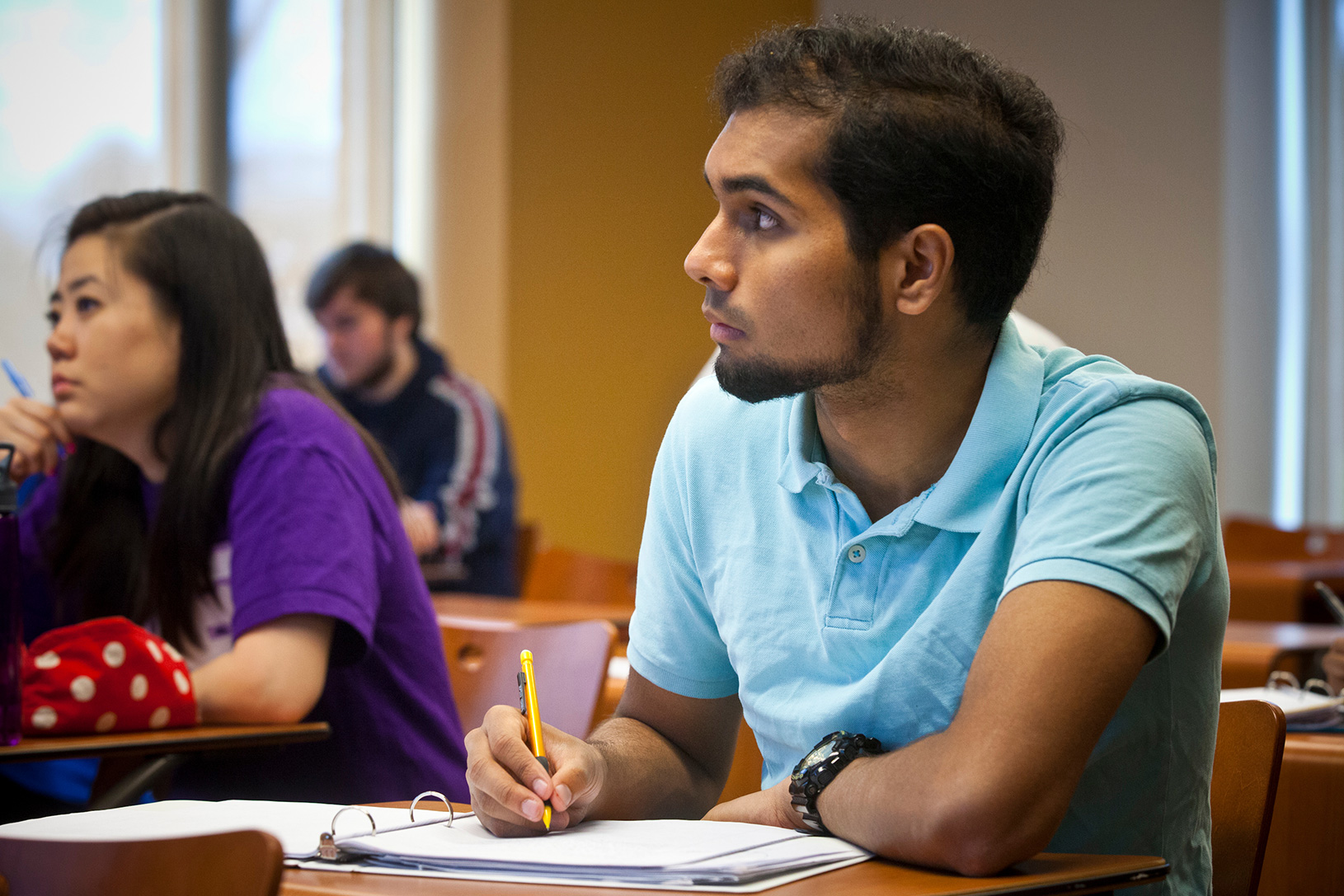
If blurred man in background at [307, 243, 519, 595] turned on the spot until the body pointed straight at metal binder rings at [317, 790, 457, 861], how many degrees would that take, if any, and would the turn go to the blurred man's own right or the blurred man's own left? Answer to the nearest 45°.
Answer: approximately 45° to the blurred man's own left

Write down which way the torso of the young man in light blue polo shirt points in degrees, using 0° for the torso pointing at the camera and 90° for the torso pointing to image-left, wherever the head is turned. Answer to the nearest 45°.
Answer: approximately 45°

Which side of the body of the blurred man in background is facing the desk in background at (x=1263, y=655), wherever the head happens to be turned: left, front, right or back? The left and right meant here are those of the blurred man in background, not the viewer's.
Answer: left

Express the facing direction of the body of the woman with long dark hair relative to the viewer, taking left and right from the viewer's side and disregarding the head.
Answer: facing the viewer and to the left of the viewer

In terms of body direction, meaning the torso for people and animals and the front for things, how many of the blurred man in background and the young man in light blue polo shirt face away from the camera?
0

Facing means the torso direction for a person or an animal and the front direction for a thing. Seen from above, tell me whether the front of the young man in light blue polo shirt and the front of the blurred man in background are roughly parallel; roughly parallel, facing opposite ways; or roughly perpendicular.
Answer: roughly parallel

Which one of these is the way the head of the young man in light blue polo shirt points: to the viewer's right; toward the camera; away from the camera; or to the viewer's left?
to the viewer's left

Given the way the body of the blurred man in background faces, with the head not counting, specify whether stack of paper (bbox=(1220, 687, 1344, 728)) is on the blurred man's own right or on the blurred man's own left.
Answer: on the blurred man's own left

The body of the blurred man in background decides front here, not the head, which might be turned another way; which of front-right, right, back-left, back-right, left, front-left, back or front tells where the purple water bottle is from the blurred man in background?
front-left

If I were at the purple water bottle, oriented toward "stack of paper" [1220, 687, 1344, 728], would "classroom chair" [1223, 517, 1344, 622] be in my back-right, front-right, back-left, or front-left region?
front-left
